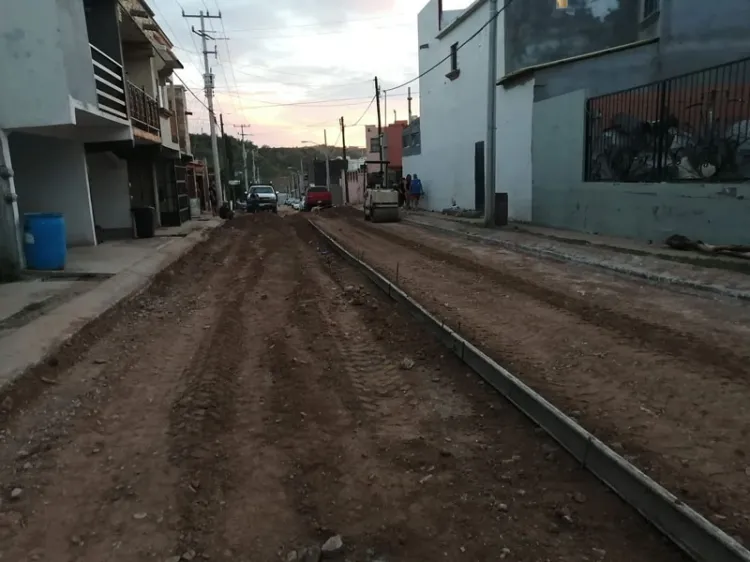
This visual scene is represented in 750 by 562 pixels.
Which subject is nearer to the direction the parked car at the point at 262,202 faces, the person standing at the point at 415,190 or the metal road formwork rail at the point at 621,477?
the metal road formwork rail

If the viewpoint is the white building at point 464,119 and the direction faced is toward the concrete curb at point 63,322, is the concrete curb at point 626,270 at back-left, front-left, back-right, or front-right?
front-left

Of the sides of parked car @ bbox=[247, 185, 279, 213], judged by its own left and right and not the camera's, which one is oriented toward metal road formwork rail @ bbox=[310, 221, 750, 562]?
front

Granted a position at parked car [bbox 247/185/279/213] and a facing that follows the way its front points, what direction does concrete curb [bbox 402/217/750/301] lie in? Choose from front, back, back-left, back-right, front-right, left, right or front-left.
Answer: front

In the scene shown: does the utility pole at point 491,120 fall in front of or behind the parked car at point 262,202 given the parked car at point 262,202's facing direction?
in front

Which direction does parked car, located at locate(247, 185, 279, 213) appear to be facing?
toward the camera

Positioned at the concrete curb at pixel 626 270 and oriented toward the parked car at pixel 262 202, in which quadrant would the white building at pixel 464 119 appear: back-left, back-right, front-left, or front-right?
front-right

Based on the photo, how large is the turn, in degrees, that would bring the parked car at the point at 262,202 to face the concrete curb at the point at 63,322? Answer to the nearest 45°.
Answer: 0° — it already faces it

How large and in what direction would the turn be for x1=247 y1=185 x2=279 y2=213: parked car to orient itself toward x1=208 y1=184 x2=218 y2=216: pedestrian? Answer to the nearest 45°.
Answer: approximately 45° to its right

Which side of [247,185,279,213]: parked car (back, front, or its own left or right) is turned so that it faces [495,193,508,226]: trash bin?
front

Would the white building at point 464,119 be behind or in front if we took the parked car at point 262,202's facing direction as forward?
in front

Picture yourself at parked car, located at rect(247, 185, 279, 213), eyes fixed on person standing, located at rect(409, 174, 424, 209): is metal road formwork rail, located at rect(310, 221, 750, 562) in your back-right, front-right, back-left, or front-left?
front-right

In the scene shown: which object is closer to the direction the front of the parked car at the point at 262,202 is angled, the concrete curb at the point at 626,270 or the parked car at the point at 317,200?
the concrete curb

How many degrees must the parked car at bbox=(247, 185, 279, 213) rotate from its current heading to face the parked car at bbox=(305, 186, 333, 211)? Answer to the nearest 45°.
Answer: approximately 90° to its left

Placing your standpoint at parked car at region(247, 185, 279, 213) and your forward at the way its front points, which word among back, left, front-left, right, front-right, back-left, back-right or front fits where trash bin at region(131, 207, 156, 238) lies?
front
